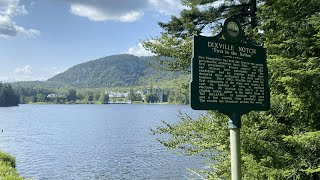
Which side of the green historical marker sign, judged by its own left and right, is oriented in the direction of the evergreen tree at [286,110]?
left

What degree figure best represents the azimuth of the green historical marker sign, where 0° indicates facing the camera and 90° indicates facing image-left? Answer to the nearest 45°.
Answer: approximately 315°
